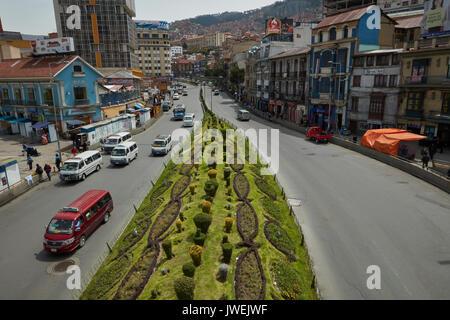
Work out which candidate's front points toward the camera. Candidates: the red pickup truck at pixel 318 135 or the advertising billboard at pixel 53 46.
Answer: the advertising billboard

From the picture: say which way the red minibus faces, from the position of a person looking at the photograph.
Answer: facing the viewer and to the left of the viewer

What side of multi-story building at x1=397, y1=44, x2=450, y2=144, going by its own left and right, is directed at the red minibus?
front

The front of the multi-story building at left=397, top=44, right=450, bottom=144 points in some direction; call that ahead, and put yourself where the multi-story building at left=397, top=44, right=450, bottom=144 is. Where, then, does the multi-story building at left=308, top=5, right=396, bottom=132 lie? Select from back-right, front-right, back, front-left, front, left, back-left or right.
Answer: right

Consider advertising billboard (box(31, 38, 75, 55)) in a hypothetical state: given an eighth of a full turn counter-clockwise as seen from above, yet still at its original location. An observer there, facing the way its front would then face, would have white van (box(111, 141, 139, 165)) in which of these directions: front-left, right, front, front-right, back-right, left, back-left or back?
front-right

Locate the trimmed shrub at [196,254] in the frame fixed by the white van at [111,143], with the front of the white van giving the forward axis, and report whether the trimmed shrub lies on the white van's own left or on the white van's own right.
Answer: on the white van's own left

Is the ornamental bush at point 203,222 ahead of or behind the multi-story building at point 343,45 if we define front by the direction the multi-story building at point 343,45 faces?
ahead

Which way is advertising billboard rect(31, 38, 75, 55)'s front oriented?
toward the camera

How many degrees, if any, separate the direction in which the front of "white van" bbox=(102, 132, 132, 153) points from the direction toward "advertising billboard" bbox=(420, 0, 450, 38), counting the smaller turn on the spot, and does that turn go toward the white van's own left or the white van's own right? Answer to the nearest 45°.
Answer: approximately 135° to the white van's own left

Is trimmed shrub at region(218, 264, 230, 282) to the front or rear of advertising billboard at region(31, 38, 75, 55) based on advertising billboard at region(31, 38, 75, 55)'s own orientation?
to the front

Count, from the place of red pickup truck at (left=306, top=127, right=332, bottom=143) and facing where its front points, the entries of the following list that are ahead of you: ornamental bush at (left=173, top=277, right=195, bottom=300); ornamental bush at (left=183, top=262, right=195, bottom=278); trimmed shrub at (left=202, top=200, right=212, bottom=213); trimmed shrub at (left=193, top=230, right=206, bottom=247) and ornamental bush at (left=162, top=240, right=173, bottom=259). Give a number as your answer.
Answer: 0

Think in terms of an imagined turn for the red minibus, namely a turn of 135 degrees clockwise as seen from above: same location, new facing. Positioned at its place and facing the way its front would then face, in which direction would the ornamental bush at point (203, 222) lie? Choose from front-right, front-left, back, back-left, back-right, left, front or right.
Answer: back-right

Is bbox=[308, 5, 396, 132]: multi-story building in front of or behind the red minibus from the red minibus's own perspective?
behind

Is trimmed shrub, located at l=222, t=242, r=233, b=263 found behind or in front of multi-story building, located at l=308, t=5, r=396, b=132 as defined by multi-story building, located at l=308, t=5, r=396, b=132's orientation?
in front

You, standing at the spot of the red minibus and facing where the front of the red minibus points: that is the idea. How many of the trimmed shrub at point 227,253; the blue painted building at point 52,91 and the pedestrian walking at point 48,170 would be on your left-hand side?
1

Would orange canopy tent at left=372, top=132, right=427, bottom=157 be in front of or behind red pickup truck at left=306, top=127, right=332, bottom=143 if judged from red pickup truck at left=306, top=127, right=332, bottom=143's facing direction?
behind

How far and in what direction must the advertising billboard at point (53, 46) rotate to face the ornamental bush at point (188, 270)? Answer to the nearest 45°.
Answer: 0° — it already faces it

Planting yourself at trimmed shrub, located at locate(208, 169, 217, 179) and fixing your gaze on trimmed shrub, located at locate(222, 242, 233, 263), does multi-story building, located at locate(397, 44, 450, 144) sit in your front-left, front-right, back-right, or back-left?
back-left

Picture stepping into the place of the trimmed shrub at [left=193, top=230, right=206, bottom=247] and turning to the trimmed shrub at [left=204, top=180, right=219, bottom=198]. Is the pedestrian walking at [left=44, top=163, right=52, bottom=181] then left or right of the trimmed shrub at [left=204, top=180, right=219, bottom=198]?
left

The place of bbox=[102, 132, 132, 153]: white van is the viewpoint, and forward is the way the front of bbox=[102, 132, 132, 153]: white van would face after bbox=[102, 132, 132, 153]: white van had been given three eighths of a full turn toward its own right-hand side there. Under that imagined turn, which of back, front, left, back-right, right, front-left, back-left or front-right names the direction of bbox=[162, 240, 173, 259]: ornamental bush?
back

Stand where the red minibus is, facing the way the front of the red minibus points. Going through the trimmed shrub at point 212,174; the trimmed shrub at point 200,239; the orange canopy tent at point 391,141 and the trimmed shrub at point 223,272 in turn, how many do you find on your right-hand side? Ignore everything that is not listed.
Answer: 0

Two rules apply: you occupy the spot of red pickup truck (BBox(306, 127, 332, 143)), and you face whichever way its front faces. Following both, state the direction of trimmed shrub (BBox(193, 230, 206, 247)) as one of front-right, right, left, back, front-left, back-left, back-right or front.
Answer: back-left

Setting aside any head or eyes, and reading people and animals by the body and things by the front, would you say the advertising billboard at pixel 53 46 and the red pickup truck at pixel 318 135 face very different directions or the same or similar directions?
very different directions

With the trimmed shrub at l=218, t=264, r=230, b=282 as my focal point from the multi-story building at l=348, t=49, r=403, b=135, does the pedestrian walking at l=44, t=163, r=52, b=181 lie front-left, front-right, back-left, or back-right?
front-right
